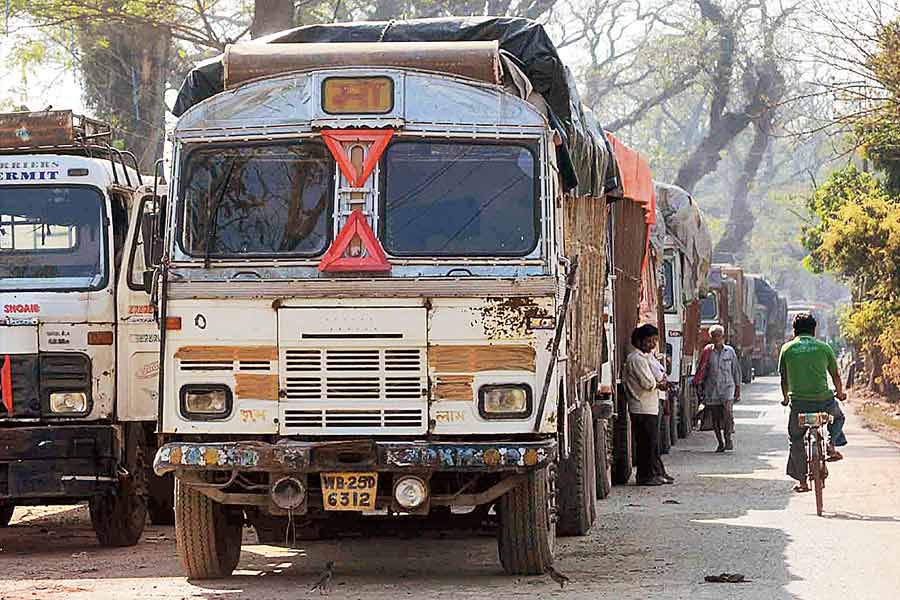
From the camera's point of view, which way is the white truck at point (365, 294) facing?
toward the camera

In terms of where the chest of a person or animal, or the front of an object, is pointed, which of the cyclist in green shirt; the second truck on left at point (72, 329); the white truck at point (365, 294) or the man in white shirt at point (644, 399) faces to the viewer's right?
the man in white shirt

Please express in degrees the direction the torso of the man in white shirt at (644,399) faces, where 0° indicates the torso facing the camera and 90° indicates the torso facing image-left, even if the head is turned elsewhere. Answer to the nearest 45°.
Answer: approximately 270°

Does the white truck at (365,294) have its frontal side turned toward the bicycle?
no

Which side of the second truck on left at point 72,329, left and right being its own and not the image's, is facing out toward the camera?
front

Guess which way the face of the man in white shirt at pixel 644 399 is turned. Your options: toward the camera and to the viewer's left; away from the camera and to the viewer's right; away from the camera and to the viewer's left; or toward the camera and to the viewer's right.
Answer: toward the camera and to the viewer's right

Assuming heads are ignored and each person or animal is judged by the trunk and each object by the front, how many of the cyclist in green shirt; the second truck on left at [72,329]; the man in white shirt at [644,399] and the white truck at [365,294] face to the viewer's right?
1

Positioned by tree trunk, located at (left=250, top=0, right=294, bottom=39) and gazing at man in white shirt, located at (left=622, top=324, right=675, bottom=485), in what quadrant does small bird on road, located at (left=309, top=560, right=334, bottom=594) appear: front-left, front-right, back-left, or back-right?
front-right

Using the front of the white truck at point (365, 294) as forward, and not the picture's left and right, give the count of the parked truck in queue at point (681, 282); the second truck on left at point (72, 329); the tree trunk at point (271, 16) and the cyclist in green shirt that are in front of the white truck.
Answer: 0

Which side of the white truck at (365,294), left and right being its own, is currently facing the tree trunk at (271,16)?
back

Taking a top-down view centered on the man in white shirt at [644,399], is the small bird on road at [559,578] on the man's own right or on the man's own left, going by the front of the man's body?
on the man's own right
